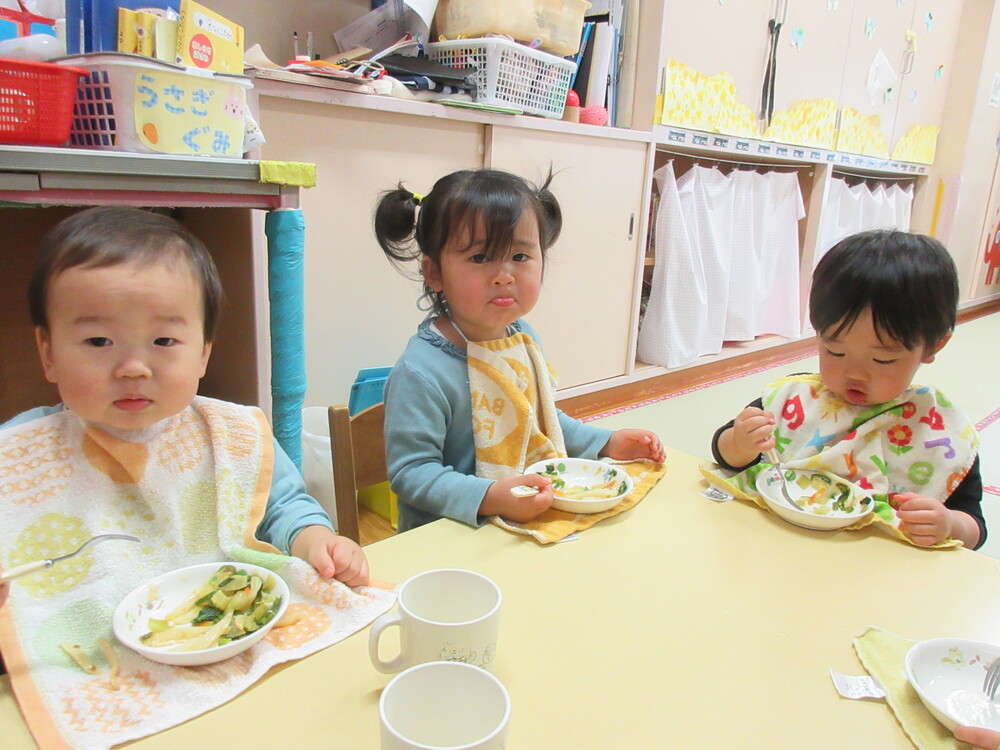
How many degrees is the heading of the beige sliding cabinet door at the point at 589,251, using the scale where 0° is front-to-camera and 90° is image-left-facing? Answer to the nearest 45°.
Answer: approximately 315°

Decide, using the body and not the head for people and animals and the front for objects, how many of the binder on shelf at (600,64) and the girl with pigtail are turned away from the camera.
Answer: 0

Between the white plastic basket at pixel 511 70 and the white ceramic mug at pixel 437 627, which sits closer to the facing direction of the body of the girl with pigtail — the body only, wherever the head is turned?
the white ceramic mug

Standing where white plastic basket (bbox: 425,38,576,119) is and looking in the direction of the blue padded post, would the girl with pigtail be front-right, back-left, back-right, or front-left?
front-left

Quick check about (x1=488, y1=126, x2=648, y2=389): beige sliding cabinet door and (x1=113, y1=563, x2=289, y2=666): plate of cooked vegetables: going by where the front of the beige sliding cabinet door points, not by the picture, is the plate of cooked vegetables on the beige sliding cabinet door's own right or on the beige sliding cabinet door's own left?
on the beige sliding cabinet door's own right

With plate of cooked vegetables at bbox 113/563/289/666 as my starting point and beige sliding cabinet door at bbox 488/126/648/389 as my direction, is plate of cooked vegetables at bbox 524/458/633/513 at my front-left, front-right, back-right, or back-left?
front-right

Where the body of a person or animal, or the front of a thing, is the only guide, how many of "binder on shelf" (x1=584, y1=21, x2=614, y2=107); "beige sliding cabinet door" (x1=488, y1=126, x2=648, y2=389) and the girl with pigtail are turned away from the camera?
0

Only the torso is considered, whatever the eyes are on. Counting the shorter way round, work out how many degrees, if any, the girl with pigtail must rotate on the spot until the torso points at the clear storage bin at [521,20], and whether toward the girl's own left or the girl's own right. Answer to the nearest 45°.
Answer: approximately 135° to the girl's own left

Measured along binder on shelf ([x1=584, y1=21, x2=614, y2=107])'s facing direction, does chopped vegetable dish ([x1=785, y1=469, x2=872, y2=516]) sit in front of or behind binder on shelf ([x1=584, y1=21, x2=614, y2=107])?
in front

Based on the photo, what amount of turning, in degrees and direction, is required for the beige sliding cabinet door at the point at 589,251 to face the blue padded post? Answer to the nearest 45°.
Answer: approximately 45° to its right

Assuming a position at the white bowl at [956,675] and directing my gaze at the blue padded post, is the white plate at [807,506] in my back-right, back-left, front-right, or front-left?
front-right

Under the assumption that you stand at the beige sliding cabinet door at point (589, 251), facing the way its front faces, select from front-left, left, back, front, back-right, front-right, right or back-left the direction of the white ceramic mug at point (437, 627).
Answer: front-right

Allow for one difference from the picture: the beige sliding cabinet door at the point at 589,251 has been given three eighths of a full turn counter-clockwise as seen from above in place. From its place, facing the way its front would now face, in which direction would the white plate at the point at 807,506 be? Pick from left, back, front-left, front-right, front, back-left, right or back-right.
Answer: back

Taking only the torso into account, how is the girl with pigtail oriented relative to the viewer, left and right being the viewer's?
facing the viewer and to the right of the viewer

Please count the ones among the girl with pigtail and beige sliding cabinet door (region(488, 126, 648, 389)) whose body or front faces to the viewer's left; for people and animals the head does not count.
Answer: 0

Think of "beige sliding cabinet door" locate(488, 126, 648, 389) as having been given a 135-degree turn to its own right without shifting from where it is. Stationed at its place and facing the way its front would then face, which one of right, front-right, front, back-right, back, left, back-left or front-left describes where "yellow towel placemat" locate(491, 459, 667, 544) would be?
left

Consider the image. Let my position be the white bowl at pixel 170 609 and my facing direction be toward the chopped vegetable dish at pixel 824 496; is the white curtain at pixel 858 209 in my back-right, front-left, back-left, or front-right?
front-left
